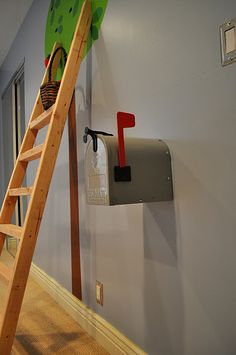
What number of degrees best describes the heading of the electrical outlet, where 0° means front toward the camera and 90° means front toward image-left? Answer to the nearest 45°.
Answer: approximately 45°
